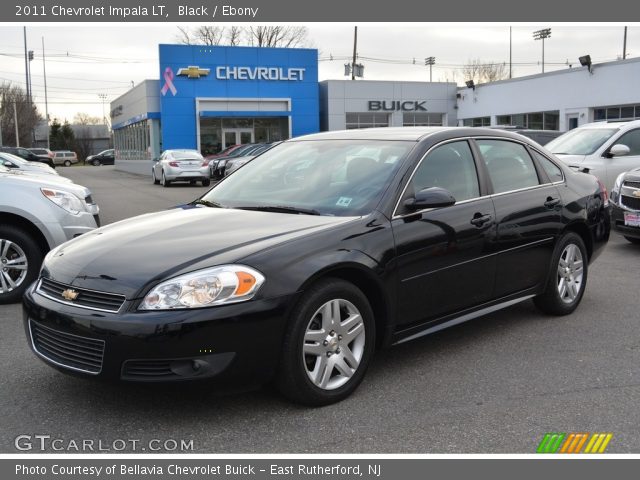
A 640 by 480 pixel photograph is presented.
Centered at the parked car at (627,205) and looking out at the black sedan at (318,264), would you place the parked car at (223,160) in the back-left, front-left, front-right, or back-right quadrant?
back-right

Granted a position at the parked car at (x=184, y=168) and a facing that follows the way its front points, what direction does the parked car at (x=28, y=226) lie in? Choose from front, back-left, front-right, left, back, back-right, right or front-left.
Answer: back-left

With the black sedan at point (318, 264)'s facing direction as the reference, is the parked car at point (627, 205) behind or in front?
behind

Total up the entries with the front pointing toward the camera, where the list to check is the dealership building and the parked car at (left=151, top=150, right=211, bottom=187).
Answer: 1

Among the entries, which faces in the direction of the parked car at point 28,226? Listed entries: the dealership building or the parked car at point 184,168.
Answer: the dealership building

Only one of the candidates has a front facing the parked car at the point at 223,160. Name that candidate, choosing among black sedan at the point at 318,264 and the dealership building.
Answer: the dealership building

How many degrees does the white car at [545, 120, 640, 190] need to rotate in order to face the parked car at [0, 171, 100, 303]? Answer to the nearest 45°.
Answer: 0° — it already faces it

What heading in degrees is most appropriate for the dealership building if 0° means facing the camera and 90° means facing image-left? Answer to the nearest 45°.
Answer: approximately 0°

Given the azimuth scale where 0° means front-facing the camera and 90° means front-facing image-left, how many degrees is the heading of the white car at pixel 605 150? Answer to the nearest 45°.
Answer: approximately 45°

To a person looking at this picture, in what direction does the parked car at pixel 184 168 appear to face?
facing away from the viewer and to the left of the viewer
